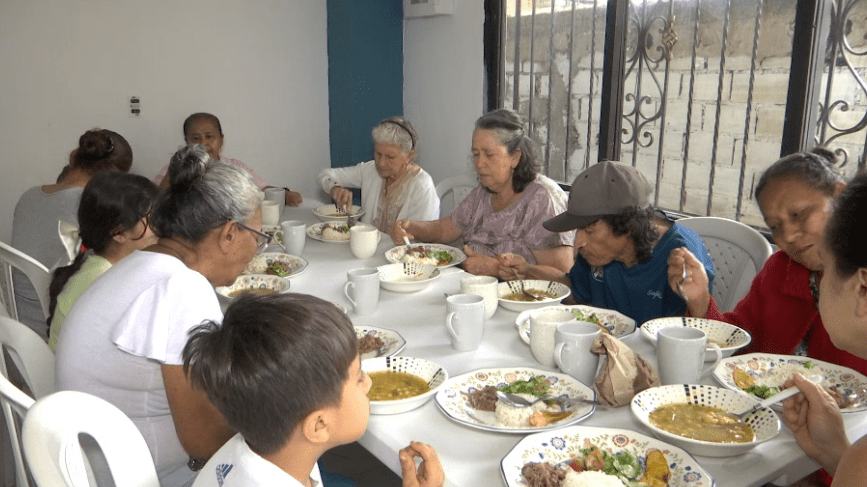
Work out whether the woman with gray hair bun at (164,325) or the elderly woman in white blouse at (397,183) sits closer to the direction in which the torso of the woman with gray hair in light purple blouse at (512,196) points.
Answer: the woman with gray hair bun

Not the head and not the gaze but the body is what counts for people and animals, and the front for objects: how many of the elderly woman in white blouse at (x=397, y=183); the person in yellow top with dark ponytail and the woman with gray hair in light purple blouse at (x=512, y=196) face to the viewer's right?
1

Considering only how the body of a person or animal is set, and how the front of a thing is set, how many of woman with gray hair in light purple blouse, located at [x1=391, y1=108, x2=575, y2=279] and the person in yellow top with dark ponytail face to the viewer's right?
1

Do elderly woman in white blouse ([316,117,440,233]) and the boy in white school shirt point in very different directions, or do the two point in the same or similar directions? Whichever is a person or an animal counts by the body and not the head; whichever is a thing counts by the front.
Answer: very different directions

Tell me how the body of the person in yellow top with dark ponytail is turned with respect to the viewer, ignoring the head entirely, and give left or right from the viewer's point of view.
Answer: facing to the right of the viewer

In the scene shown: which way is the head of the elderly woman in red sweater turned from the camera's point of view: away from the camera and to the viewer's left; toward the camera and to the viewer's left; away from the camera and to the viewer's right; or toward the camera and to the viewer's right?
toward the camera and to the viewer's left

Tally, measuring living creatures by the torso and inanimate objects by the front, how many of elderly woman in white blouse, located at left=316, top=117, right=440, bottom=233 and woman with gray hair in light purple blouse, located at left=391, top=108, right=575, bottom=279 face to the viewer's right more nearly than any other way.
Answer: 0

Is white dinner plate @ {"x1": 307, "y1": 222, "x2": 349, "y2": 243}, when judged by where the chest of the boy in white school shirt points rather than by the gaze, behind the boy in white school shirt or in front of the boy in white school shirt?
in front

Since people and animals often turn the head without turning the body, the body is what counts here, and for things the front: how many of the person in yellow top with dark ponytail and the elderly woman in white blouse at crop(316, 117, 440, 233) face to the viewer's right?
1

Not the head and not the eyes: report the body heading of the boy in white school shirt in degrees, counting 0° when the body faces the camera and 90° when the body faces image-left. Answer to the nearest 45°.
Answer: approximately 225°

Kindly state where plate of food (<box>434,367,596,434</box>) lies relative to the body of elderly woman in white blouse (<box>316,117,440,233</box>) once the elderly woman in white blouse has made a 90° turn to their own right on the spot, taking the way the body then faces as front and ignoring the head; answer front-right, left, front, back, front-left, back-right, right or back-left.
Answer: back-left

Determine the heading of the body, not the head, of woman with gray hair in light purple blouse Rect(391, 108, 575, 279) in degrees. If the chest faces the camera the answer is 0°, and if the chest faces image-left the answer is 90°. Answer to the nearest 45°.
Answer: approximately 45°
